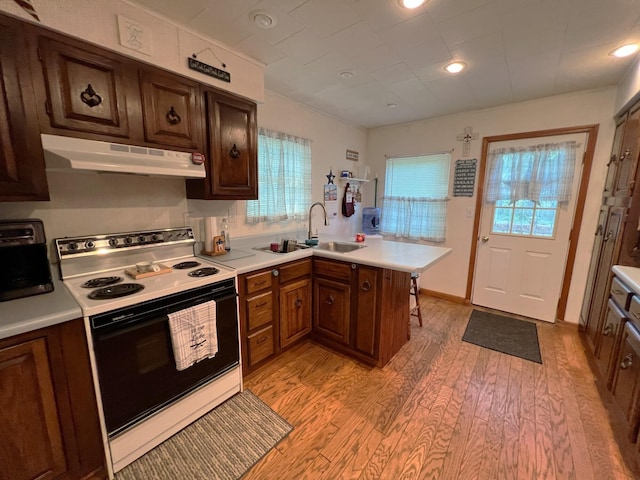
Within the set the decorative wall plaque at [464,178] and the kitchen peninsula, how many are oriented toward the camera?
2

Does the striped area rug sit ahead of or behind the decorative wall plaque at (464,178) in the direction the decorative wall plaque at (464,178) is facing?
ahead

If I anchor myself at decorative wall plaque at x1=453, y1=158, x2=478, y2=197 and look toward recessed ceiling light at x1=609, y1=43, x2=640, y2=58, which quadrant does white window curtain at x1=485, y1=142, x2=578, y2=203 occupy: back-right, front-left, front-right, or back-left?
front-left

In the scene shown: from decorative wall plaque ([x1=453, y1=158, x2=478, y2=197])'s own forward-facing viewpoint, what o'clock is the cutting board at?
The cutting board is roughly at 1 o'clock from the decorative wall plaque.

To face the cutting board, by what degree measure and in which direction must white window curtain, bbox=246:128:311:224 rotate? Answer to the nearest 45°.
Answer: approximately 90° to its right

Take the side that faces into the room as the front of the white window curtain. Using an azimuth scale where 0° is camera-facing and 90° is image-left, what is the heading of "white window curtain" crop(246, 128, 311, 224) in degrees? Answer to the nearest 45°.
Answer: approximately 315°

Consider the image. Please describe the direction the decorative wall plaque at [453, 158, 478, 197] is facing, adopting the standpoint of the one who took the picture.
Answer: facing the viewer

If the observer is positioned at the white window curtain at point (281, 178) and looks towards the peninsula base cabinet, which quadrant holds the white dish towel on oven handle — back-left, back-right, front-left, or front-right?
front-right

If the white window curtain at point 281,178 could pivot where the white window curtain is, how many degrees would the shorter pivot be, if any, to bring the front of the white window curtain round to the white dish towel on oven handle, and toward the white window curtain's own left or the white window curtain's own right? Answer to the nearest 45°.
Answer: approximately 45° to the white window curtain's own right

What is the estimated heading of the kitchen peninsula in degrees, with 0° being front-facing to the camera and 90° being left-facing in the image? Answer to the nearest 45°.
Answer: approximately 0°
